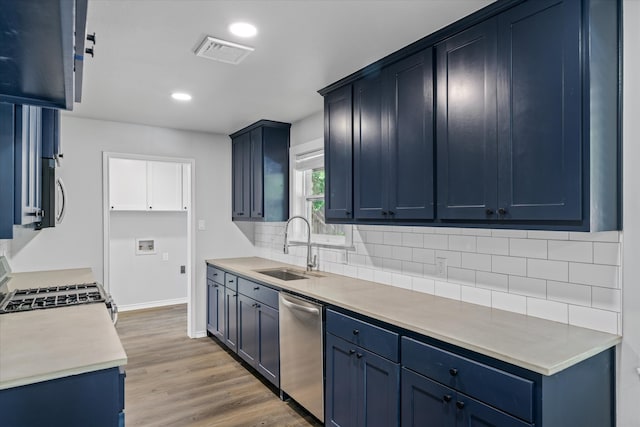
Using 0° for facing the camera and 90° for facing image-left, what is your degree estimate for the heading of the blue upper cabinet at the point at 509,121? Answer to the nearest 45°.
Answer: approximately 45°

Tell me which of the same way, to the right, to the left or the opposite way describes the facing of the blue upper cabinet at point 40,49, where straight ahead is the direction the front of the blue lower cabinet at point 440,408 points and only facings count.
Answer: the opposite way

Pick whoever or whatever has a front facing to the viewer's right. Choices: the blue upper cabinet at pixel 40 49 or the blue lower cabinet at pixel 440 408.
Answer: the blue upper cabinet

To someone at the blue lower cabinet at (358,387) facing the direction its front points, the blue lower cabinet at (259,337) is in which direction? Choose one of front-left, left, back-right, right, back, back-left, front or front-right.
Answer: right

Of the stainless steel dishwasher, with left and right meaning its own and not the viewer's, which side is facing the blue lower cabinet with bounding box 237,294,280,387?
right

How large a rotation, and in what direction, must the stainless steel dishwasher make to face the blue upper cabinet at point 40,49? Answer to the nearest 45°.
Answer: approximately 45° to its left

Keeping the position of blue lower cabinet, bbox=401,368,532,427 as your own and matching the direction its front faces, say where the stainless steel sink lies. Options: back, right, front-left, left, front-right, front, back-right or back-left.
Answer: right

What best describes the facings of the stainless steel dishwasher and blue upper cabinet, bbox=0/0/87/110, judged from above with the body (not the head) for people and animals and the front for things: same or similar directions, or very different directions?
very different directions

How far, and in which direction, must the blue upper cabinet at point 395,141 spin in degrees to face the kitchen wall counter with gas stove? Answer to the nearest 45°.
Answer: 0° — it already faces it

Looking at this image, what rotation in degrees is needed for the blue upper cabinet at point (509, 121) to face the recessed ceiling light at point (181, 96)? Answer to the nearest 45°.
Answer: approximately 45° to its right

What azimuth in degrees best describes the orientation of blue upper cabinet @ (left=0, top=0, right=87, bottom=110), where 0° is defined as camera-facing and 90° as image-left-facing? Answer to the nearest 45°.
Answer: approximately 270°
